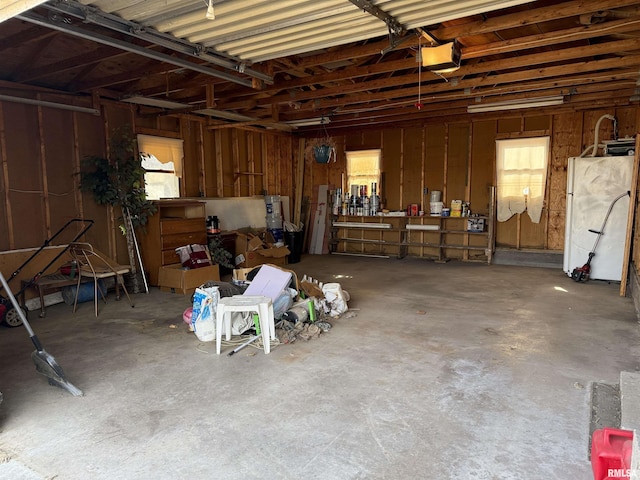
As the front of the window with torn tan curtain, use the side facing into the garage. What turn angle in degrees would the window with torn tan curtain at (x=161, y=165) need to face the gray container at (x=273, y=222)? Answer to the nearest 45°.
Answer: approximately 45° to its left

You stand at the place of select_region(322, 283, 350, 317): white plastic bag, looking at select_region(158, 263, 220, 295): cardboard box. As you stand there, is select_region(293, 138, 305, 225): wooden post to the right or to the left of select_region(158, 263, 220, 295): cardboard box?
right

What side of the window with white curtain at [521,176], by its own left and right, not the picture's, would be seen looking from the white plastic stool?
front

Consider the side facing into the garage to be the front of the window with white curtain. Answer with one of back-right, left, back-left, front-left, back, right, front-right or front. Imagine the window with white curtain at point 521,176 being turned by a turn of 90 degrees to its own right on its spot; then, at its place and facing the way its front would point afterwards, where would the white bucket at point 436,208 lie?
front

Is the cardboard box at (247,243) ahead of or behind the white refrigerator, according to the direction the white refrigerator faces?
ahead

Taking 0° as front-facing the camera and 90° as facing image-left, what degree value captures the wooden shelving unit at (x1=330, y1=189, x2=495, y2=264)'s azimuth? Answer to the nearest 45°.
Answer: approximately 0°

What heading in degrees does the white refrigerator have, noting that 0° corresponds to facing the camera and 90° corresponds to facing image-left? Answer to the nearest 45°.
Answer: approximately 90°

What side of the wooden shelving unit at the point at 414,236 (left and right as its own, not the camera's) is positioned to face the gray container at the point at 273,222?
right

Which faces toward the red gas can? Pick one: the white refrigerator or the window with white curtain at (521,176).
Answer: the window with white curtain

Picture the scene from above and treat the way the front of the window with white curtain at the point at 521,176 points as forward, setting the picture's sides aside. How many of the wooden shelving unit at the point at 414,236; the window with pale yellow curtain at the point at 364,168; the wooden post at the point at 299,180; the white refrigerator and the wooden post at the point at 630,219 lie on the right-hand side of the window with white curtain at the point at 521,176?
3

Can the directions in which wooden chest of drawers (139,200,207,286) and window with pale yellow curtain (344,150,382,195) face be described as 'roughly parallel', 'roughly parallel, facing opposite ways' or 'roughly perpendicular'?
roughly perpendicular

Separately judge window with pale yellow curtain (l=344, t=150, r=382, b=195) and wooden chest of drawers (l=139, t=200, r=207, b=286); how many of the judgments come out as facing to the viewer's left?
0

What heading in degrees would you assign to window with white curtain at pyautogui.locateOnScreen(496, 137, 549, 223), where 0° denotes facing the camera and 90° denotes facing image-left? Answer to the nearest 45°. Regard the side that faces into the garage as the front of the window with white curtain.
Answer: approximately 0°

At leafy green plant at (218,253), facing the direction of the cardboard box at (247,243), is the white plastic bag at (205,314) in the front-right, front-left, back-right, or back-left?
back-right
